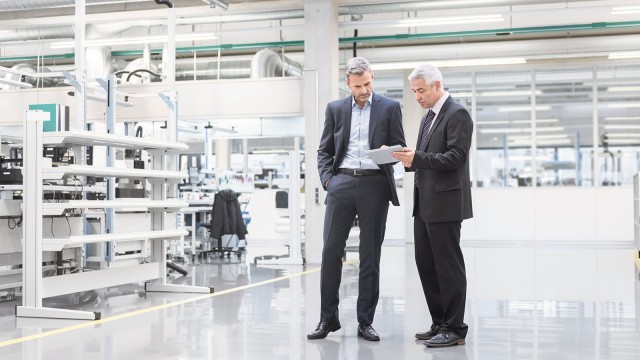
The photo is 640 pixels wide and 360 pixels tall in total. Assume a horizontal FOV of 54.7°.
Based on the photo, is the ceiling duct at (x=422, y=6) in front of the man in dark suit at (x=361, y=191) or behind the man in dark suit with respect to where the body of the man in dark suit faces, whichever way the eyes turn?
behind

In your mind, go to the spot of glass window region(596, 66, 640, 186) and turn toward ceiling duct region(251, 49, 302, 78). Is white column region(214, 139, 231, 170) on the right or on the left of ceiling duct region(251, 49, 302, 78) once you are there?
right

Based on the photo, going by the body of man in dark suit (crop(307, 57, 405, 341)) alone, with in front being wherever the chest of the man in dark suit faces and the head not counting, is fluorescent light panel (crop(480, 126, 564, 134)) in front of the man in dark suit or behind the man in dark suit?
behind

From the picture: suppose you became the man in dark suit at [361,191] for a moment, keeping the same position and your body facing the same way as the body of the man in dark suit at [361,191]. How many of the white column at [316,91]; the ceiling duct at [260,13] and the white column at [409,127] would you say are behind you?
3

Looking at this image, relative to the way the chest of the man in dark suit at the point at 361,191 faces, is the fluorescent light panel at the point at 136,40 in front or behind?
behind

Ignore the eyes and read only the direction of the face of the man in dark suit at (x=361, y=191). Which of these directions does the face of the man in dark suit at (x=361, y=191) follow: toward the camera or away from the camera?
toward the camera

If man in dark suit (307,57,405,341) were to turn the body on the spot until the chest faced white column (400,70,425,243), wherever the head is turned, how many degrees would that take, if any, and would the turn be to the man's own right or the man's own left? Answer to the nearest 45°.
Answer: approximately 180°

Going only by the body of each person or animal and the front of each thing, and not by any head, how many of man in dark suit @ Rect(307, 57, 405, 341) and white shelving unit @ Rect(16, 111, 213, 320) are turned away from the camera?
0

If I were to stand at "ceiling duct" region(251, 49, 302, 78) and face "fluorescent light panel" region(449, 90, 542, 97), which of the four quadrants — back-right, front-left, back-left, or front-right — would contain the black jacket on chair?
back-right

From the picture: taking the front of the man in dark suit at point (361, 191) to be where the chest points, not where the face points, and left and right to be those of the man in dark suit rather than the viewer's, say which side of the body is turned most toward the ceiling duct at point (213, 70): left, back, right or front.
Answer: back

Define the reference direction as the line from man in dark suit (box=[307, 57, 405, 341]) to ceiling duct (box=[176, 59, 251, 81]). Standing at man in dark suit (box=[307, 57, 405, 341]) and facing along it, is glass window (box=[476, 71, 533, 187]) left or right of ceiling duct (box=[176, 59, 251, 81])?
right

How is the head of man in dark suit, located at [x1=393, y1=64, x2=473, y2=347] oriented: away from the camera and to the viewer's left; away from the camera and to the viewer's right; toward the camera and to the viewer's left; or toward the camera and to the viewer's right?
toward the camera and to the viewer's left

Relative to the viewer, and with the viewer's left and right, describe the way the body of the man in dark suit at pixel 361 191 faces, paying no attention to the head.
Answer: facing the viewer

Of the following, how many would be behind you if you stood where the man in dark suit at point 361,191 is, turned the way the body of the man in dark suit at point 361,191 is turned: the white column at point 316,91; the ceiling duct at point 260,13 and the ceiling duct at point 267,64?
3

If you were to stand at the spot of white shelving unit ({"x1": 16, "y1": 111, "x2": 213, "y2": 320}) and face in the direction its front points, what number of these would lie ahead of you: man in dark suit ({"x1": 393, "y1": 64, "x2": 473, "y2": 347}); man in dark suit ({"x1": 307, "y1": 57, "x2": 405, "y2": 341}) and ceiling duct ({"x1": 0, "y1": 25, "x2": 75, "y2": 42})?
2

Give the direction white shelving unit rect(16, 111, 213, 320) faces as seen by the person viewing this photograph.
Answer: facing the viewer and to the right of the viewer

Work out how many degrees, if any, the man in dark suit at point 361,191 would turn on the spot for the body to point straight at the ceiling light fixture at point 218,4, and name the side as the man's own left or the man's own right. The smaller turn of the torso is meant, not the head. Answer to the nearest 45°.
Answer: approximately 180°
